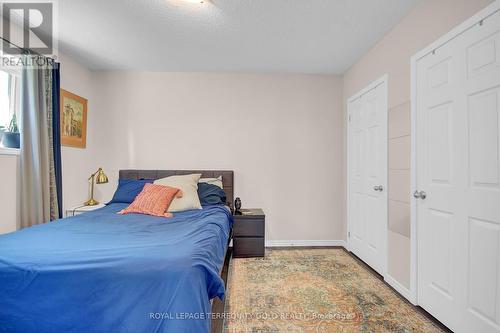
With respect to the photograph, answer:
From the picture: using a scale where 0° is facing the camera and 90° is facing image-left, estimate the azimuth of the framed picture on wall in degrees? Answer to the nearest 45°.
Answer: approximately 315°

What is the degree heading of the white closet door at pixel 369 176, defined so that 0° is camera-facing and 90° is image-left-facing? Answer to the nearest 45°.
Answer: approximately 45°

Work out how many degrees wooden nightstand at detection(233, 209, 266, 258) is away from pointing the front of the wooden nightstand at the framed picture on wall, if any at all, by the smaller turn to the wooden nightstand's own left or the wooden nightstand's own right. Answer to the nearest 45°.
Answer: approximately 90° to the wooden nightstand's own right

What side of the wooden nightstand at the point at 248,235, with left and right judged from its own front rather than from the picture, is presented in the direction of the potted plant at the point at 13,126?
right

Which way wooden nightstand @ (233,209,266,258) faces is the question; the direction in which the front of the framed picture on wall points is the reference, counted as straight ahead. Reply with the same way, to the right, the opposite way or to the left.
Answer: to the right

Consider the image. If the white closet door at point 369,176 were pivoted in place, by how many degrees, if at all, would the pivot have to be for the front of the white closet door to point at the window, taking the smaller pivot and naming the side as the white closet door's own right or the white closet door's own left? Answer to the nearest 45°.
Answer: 0° — it already faces it

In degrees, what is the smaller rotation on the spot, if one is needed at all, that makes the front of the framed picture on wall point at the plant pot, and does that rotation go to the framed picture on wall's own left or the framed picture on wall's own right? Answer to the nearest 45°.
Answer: approximately 90° to the framed picture on wall's own right

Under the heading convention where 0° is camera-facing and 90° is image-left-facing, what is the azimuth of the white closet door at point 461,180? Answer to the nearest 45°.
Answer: approximately 45°

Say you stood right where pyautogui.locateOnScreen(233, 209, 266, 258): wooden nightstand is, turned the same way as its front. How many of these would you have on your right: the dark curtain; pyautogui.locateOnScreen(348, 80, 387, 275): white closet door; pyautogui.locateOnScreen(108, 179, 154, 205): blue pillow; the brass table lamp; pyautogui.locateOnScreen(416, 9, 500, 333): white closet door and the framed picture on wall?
4

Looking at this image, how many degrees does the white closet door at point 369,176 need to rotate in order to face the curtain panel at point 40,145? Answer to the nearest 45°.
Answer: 0° — it already faces it

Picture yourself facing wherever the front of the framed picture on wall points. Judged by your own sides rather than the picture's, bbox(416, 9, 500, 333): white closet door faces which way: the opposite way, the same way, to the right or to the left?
the opposite way
